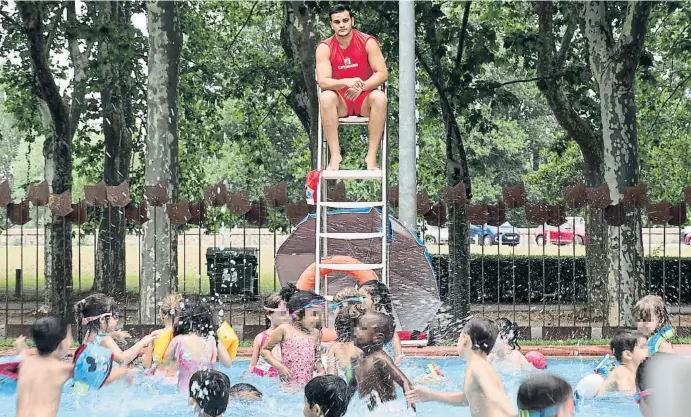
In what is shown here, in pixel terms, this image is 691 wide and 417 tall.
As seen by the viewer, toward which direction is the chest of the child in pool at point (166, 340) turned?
away from the camera

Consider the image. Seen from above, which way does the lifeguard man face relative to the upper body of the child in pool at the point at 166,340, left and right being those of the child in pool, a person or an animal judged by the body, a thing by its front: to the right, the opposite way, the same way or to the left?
the opposite way

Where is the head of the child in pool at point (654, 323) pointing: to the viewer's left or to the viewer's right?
to the viewer's left

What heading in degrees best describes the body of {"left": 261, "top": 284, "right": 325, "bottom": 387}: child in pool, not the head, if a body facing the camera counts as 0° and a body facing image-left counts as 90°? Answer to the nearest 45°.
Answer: approximately 315°

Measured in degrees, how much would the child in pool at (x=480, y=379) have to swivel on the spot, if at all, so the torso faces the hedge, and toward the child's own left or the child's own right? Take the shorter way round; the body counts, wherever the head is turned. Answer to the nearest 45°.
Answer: approximately 45° to the child's own right

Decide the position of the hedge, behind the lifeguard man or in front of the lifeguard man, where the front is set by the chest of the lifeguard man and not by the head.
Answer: behind

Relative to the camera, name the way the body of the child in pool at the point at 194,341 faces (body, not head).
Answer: away from the camera
